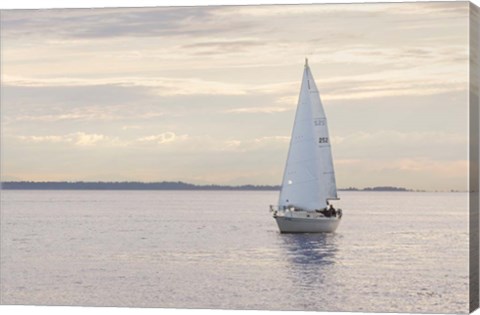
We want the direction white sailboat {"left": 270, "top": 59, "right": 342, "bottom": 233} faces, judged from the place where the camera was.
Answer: facing the viewer and to the left of the viewer

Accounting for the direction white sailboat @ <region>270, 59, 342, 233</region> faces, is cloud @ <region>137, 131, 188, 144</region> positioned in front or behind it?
in front
